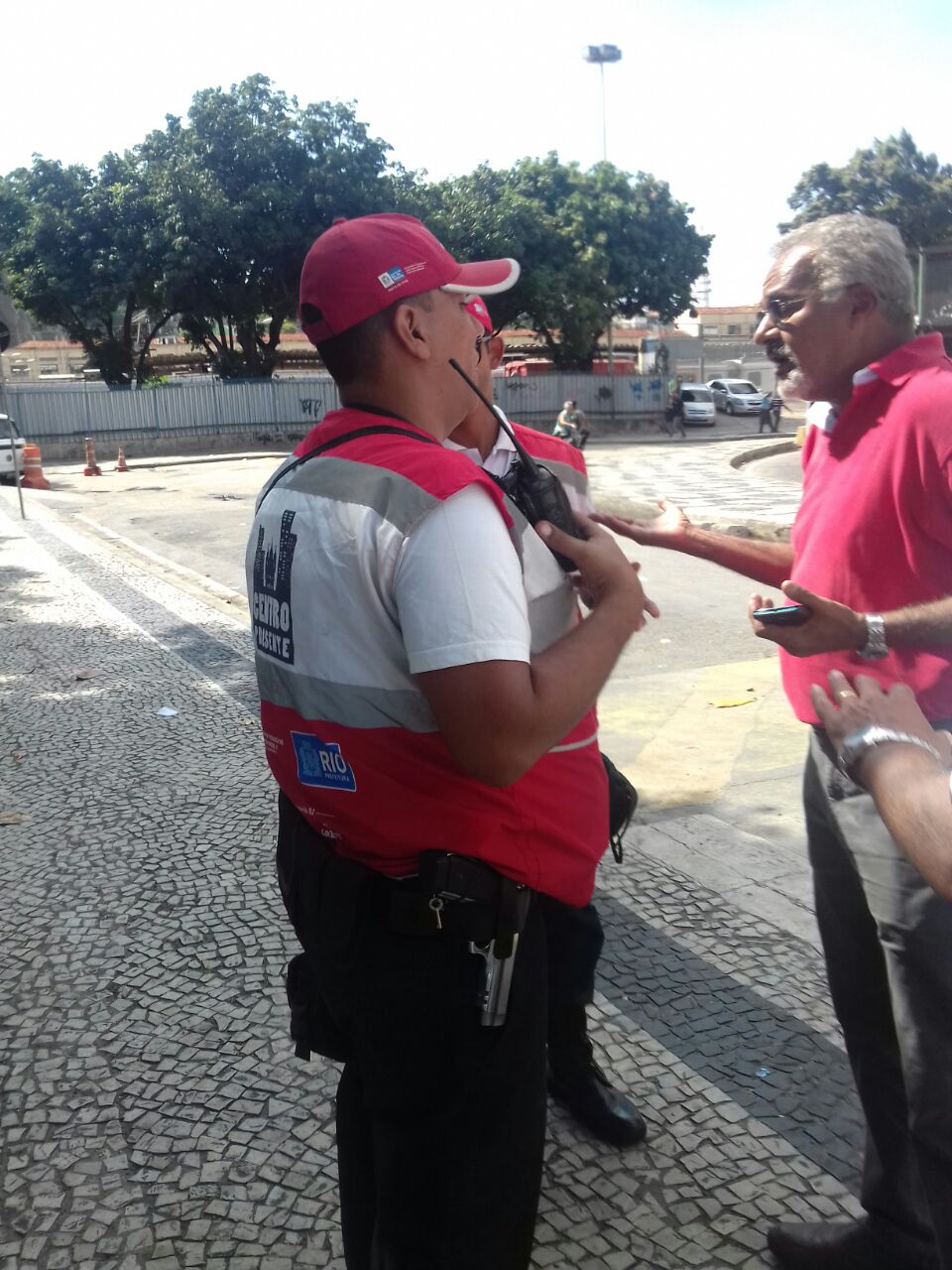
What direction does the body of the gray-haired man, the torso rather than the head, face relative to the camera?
to the viewer's left

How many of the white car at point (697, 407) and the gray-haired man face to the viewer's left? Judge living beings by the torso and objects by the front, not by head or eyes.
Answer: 1

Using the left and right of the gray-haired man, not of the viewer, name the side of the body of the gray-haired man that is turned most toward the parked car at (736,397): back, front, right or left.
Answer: right

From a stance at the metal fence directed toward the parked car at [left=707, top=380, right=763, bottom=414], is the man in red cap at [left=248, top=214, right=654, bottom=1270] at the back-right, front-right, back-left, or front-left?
back-right

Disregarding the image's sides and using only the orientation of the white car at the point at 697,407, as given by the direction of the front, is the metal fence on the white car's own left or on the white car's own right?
on the white car's own right

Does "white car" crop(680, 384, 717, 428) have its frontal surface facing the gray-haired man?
yes

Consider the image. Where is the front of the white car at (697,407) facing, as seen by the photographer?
facing the viewer

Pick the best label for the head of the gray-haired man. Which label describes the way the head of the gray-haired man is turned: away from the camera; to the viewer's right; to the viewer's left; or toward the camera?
to the viewer's left

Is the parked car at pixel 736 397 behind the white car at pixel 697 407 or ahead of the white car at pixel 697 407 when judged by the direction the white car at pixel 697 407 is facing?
behind

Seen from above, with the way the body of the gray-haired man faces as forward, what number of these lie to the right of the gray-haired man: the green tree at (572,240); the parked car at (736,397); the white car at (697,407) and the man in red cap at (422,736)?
3

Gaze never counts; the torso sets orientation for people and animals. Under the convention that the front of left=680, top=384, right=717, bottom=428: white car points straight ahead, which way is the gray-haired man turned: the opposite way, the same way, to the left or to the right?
to the right

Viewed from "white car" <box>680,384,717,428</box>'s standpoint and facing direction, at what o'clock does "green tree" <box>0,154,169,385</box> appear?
The green tree is roughly at 2 o'clock from the white car.
